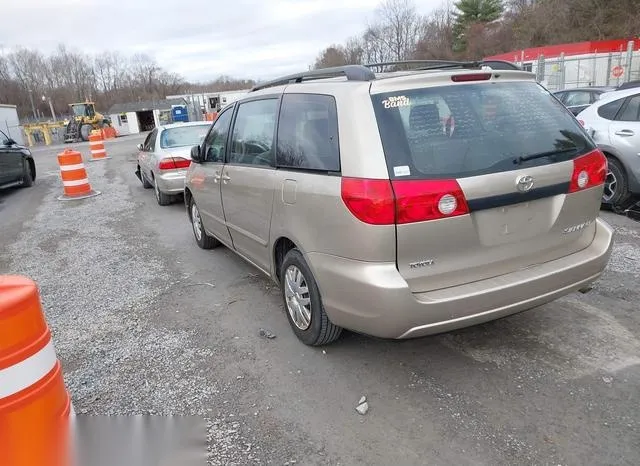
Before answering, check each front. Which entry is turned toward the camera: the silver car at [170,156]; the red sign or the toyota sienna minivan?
the red sign

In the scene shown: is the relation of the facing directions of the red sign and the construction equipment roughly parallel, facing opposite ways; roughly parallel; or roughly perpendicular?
roughly parallel

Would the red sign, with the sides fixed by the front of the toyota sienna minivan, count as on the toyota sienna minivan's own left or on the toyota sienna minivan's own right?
on the toyota sienna minivan's own right

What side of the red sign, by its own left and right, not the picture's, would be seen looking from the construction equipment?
right

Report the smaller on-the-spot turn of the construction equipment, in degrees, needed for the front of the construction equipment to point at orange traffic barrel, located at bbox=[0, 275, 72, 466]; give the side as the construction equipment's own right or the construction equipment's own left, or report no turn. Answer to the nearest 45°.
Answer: approximately 45° to the construction equipment's own left

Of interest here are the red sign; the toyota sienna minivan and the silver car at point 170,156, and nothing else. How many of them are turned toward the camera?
1

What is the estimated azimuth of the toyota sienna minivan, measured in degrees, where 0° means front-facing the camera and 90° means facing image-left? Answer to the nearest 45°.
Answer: approximately 135°

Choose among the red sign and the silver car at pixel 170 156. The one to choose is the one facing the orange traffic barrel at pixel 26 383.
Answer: the red sign

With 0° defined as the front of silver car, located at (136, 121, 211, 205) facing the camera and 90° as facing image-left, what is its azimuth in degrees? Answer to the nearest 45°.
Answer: approximately 135°

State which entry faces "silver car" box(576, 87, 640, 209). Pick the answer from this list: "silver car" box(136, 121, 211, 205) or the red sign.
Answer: the red sign

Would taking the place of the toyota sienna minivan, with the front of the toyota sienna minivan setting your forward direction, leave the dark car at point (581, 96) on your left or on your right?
on your right

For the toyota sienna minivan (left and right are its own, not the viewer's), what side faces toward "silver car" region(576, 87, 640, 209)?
right

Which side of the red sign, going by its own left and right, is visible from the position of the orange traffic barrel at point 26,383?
front

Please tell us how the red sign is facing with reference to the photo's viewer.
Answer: facing the viewer

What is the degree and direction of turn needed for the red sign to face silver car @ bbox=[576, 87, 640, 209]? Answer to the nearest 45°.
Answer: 0° — it already faces it

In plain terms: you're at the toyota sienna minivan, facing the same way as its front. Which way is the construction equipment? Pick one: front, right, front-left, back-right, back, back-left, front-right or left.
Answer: front

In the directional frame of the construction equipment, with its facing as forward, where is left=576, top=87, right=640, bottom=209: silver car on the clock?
The silver car is roughly at 10 o'clock from the construction equipment.

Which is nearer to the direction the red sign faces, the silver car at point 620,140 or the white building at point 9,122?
the silver car

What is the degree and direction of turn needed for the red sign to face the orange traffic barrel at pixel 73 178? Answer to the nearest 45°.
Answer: approximately 45° to its right
